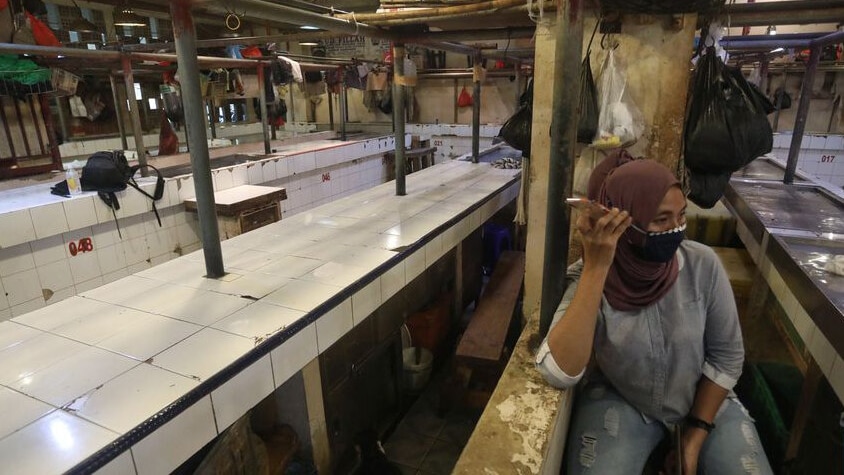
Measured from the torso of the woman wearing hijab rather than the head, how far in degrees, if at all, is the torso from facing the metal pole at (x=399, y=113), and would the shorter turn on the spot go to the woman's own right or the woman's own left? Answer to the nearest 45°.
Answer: approximately 135° to the woman's own right

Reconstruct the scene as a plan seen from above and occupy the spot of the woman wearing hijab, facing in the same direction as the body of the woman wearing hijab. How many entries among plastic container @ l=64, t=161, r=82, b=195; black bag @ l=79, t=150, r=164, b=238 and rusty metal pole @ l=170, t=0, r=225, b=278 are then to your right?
3

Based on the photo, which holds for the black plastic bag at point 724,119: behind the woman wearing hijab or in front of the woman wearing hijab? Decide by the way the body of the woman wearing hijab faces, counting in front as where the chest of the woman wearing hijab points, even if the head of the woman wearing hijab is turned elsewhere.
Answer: behind

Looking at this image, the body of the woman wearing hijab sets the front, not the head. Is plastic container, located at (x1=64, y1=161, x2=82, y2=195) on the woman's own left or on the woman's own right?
on the woman's own right

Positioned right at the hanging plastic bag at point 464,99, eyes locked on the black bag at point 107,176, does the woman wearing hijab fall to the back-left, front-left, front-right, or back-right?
front-left

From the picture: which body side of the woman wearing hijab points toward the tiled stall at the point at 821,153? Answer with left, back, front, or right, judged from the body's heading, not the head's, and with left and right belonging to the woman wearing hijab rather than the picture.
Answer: back

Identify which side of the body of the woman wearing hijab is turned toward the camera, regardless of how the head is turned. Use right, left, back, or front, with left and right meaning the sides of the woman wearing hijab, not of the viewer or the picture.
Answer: front

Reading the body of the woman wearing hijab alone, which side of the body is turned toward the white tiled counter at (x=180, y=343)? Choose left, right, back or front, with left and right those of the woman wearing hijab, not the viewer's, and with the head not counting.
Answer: right

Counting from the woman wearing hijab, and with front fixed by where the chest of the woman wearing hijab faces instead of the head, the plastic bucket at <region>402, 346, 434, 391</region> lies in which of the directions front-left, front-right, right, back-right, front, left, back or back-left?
back-right

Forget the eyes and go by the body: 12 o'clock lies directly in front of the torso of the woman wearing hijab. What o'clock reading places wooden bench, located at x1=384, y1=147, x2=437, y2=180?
The wooden bench is roughly at 5 o'clock from the woman wearing hijab.

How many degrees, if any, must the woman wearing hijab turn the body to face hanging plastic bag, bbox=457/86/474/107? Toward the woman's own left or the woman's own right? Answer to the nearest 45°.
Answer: approximately 135° to the woman's own right

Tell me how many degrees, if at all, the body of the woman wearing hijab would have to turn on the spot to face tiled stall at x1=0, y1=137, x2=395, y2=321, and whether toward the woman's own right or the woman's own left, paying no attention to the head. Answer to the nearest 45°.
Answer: approximately 90° to the woman's own right
